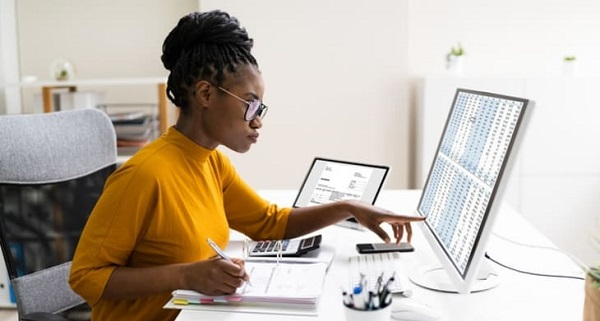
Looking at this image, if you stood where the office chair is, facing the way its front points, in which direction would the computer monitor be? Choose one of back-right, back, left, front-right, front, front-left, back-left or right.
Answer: front

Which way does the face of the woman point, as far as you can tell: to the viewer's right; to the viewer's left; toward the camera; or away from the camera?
to the viewer's right

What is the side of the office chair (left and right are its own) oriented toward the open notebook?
front

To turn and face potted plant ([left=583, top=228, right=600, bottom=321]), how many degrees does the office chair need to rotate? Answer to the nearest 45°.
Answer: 0° — it already faces it

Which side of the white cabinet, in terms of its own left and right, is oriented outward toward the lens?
front

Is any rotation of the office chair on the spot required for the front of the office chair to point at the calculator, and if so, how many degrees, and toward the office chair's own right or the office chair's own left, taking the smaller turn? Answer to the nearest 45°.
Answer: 0° — it already faces it

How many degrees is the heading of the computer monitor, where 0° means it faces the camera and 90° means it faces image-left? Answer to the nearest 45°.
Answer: approximately 45°

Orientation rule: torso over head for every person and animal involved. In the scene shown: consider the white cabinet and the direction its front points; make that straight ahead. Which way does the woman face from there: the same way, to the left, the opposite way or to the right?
to the left

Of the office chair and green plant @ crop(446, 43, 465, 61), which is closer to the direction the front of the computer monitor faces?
the office chair

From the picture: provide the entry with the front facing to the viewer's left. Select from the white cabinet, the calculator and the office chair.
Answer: the calculator

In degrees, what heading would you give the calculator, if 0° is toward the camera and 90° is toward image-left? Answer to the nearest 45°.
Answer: approximately 90°

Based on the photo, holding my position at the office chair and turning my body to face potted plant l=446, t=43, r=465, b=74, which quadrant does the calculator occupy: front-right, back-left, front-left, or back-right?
front-right

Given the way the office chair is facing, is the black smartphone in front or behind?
in front

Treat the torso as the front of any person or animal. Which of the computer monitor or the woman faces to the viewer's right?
the woman

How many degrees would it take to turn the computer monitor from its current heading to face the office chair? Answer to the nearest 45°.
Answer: approximately 45° to its right

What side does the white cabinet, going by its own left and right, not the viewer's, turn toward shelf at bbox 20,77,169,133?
right

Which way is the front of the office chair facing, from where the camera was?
facing the viewer and to the right of the viewer

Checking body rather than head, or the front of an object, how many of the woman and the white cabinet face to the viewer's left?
0
